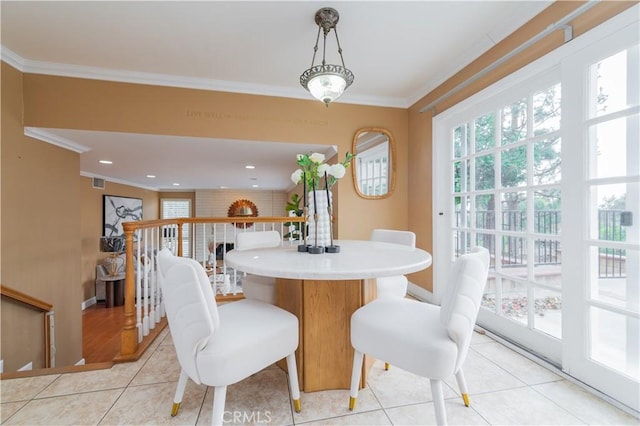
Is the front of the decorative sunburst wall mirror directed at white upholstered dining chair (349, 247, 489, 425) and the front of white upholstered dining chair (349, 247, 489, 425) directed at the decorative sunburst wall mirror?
yes

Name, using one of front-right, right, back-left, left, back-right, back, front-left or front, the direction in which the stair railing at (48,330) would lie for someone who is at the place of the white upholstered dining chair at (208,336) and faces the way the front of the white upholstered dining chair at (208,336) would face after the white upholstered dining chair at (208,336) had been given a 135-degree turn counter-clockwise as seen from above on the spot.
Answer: front-right

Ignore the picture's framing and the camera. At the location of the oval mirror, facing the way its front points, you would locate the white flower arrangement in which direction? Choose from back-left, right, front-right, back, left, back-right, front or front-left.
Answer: front

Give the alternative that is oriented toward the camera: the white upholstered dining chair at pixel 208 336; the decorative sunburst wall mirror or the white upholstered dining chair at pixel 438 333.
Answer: the decorative sunburst wall mirror

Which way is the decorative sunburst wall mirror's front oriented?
toward the camera

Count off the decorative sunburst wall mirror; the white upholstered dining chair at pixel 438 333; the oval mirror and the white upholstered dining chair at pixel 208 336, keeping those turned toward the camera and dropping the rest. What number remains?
2

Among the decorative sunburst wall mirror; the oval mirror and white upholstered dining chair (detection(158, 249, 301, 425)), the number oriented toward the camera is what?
2

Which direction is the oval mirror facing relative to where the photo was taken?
toward the camera

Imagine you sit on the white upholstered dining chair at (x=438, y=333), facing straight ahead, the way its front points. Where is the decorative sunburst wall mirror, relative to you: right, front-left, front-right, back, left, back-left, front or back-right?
front

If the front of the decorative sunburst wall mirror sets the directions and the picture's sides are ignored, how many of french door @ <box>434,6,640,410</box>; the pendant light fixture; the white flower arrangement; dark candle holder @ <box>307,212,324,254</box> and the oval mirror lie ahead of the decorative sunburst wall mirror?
5

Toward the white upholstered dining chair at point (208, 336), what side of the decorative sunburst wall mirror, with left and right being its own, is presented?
front

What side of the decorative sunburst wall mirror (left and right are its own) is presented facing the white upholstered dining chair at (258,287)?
front

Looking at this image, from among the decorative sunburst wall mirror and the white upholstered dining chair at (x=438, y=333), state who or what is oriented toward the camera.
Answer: the decorative sunburst wall mirror

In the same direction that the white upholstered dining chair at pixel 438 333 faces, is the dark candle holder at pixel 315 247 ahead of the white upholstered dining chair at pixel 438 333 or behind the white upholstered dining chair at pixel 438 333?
ahead

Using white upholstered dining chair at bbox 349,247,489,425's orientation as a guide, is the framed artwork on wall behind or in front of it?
in front

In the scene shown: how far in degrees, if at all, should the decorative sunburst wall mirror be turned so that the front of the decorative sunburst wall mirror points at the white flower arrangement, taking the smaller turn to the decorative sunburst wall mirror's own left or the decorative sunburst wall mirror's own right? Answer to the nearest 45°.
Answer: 0° — it already faces it

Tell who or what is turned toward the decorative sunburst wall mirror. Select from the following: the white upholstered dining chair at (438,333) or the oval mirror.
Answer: the white upholstered dining chair
